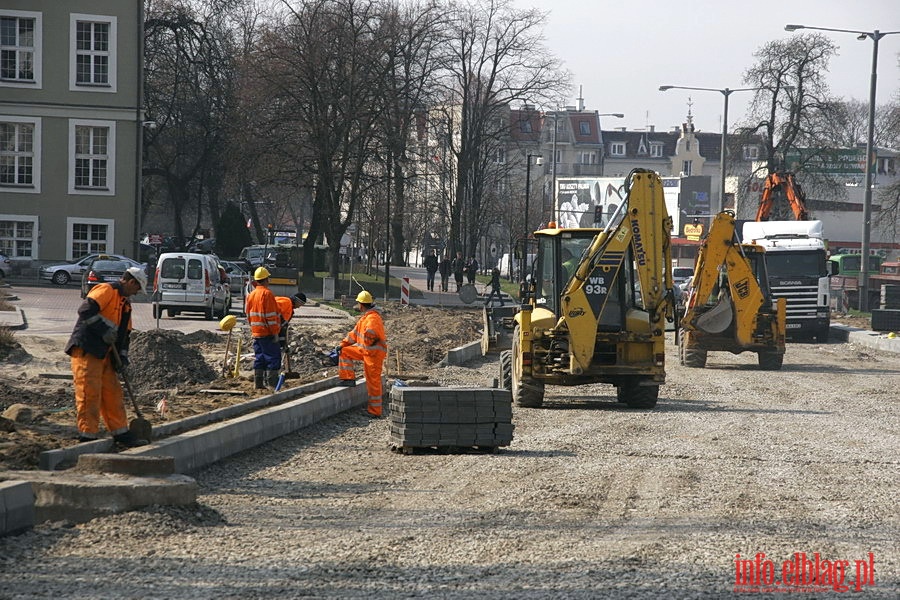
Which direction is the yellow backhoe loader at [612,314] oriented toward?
away from the camera

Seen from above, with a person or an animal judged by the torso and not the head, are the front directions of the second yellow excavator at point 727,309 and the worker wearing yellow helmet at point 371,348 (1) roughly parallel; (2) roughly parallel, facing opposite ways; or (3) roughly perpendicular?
roughly perpendicular

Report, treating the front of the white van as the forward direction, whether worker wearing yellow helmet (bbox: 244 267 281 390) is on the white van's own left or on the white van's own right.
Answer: on the white van's own right

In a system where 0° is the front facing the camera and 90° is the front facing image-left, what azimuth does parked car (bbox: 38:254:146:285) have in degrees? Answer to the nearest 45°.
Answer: approximately 90°

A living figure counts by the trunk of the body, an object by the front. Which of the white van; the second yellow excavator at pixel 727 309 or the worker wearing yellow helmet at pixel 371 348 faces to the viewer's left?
the worker wearing yellow helmet

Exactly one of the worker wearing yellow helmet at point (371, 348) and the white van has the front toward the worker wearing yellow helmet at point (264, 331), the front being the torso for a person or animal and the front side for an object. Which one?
the worker wearing yellow helmet at point (371, 348)

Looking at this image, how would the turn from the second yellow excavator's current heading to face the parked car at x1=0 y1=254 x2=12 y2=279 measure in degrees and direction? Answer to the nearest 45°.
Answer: approximately 45° to its left

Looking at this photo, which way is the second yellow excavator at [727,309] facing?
away from the camera

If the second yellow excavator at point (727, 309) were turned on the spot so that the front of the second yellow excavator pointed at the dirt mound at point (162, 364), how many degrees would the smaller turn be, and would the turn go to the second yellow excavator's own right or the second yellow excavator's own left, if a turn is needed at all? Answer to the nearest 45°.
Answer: approximately 135° to the second yellow excavator's own left

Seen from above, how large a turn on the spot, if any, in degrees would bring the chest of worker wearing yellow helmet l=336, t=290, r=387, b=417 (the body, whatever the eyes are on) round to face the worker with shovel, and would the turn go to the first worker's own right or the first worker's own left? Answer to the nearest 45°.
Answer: approximately 45° to the first worker's own left

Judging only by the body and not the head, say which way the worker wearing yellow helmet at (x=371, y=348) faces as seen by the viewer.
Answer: to the viewer's left

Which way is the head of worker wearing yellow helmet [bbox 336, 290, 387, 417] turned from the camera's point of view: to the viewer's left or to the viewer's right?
to the viewer's left
